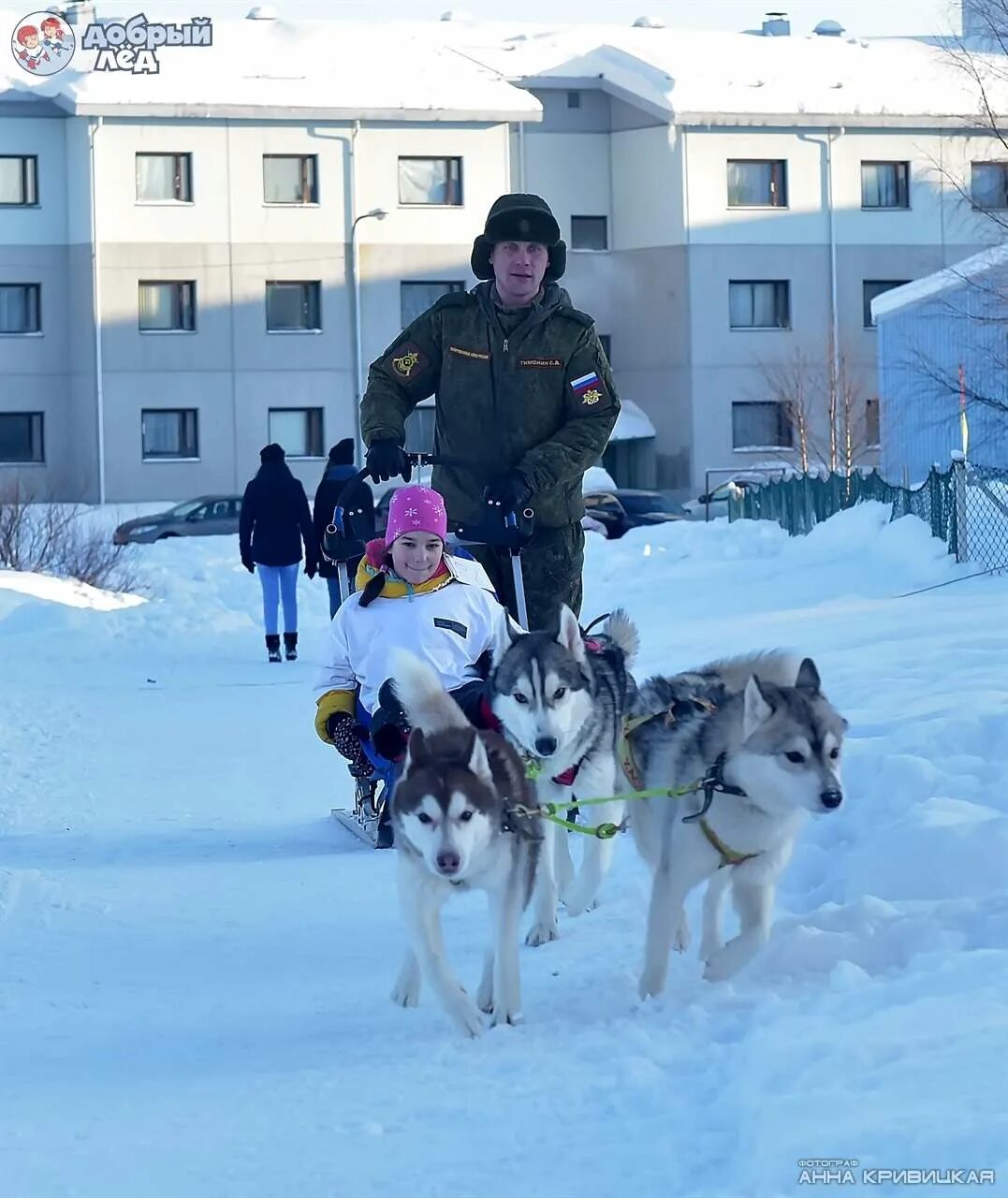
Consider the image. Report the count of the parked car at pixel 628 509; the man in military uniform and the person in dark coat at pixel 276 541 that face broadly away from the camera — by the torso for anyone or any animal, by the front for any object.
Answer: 1

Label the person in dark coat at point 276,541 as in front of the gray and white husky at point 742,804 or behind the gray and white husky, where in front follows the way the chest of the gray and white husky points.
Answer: behind

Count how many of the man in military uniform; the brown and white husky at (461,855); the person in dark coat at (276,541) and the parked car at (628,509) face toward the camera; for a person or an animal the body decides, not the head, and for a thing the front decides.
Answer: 2

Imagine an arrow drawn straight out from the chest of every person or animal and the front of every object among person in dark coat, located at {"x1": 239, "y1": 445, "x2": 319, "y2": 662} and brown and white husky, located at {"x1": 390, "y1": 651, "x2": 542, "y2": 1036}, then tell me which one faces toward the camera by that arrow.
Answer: the brown and white husky

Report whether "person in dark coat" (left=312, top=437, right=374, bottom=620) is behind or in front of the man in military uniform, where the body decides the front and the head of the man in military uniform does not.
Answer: behind

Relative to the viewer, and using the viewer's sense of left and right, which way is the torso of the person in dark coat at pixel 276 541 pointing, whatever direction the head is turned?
facing away from the viewer

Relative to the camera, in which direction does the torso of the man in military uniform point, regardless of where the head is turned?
toward the camera

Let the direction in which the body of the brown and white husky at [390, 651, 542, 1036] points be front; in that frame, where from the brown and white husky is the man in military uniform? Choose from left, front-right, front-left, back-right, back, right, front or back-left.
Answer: back

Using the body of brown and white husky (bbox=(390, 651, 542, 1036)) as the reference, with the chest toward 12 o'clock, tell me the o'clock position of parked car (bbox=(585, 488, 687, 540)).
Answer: The parked car is roughly at 6 o'clock from the brown and white husky.

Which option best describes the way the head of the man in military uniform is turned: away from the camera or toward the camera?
toward the camera

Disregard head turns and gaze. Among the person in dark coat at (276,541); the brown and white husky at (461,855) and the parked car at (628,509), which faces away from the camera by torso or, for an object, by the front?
the person in dark coat

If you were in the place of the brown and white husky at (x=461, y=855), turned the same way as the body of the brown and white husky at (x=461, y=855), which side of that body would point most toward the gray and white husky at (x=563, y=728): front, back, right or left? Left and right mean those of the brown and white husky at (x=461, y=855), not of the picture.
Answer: back
